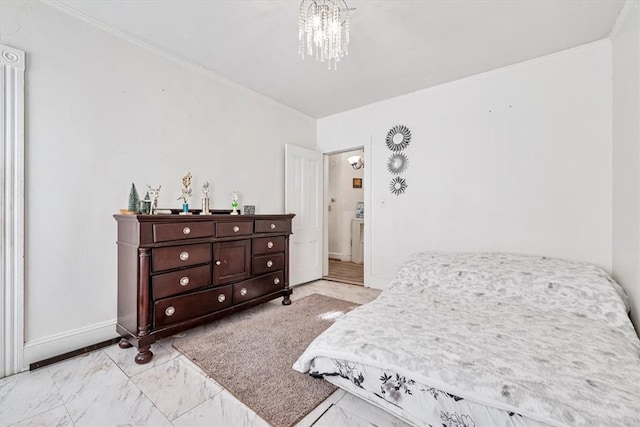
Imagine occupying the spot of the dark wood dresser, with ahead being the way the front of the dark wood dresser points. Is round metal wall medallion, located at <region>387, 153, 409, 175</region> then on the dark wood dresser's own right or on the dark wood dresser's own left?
on the dark wood dresser's own left

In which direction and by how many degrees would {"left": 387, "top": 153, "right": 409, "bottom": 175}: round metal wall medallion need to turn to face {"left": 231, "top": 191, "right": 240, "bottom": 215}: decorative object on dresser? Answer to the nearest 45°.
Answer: approximately 45° to its right

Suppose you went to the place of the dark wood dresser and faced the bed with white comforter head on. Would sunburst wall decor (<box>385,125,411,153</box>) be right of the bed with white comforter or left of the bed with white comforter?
left

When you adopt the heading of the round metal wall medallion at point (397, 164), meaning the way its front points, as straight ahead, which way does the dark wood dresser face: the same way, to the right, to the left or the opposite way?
to the left

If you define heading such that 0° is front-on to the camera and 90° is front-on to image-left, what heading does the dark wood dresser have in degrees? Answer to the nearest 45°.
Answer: approximately 315°

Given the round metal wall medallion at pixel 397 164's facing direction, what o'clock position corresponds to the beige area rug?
The beige area rug is roughly at 1 o'clock from the round metal wall medallion.

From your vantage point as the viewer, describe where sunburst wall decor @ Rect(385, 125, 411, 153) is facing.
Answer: facing the viewer

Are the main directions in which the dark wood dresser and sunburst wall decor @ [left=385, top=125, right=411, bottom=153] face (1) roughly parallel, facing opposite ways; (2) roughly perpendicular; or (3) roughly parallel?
roughly perpendicular

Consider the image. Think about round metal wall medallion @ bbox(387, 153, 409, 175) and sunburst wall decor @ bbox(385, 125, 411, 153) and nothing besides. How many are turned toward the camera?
2

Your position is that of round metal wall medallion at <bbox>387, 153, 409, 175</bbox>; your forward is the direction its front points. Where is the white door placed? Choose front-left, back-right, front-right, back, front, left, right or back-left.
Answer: right

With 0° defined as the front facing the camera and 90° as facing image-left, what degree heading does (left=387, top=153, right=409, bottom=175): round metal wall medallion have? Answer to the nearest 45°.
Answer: approximately 0°

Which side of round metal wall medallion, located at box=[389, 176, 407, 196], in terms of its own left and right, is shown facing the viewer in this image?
front

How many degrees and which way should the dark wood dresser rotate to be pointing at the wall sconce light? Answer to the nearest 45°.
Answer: approximately 90° to its left

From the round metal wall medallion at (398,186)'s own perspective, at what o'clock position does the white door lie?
The white door is roughly at 3 o'clock from the round metal wall medallion.

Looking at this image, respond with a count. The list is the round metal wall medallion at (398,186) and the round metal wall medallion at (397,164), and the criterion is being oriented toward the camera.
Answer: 2
